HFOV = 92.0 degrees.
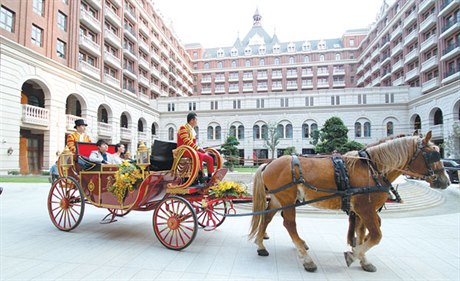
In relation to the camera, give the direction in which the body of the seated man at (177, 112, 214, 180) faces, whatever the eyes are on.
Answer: to the viewer's right

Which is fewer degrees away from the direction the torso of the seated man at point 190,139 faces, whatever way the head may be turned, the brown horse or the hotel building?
the brown horse

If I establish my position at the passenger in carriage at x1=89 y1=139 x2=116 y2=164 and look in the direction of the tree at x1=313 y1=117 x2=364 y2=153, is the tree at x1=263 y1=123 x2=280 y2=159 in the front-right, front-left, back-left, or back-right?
front-left

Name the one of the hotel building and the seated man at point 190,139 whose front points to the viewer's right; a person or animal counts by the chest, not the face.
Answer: the seated man

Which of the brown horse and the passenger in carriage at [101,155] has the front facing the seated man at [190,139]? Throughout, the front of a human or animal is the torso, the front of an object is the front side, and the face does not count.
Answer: the passenger in carriage

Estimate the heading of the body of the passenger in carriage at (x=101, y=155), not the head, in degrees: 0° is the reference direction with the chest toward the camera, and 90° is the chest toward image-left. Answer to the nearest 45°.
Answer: approximately 315°

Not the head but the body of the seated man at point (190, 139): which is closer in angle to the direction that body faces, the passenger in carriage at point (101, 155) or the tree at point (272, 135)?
the tree

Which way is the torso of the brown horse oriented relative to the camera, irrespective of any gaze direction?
to the viewer's right

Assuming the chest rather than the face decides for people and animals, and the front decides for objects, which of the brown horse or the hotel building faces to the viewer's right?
the brown horse

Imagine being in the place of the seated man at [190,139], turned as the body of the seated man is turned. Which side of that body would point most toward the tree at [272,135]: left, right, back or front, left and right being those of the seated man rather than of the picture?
left

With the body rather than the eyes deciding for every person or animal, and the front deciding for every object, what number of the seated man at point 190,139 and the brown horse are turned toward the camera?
0

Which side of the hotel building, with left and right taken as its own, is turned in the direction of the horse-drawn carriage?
front

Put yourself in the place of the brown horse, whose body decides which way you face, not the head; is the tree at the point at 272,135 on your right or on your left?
on your left

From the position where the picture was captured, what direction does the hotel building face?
facing the viewer

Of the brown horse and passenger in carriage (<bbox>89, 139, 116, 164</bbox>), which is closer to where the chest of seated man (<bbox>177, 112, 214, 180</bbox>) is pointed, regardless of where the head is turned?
the brown horse

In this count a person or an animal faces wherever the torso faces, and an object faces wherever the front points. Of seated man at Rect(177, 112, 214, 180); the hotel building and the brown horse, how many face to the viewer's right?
2
